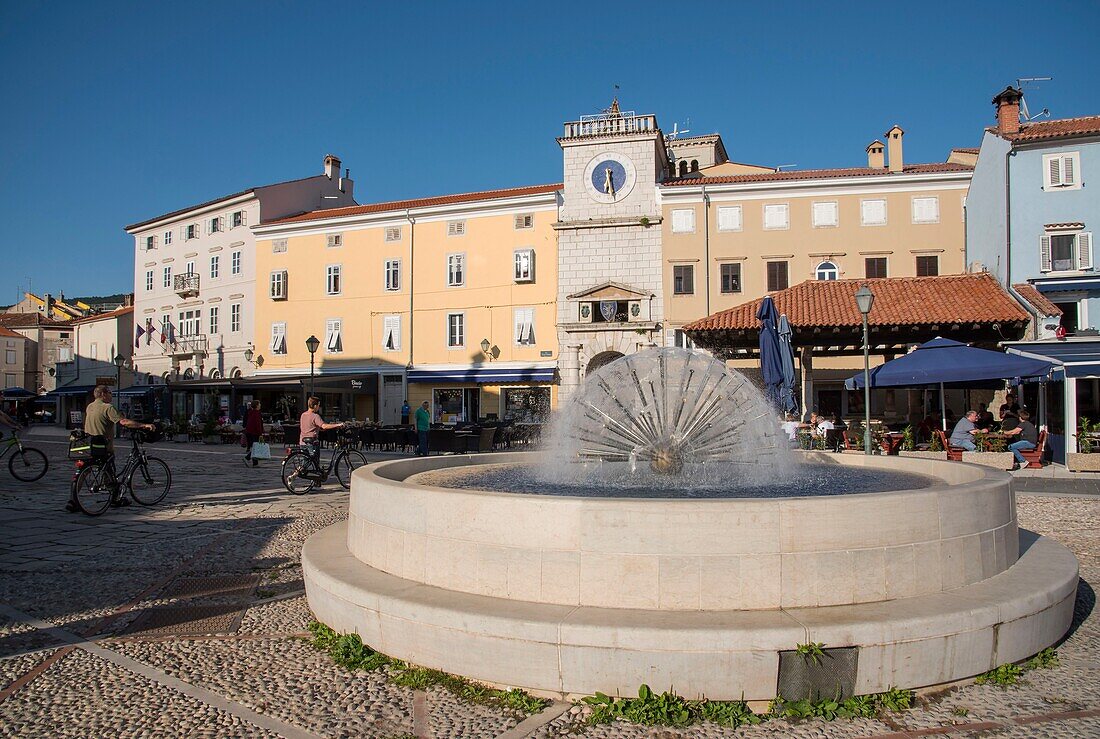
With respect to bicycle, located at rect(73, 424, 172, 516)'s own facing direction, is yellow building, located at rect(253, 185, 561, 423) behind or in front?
in front

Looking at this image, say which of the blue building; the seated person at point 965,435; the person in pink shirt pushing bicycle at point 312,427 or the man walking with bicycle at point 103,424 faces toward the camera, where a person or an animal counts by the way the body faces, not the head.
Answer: the blue building

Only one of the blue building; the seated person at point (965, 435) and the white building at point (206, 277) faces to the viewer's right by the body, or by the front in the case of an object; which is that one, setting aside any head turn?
the seated person

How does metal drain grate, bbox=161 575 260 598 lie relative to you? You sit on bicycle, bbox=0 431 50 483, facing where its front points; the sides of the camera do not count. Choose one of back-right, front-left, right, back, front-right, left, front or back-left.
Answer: right

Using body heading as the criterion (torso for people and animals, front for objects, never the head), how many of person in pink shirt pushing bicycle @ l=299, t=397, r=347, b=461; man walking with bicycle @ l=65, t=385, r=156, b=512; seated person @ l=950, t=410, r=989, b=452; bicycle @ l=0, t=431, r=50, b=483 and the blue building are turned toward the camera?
1

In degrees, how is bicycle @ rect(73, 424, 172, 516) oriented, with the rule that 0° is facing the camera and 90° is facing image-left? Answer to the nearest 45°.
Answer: approximately 225°

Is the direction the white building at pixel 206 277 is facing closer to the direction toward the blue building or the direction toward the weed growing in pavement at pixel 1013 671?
the weed growing in pavement

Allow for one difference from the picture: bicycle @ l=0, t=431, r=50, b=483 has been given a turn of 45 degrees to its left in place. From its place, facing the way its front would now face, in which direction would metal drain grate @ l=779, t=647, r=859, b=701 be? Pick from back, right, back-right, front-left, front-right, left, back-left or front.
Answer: back-right

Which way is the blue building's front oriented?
toward the camera

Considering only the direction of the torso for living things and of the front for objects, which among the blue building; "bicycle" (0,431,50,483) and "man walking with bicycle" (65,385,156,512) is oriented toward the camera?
the blue building

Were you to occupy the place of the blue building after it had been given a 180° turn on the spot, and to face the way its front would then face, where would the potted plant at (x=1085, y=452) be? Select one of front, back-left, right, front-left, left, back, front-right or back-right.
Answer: back

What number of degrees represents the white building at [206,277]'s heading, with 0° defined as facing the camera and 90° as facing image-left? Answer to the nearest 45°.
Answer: approximately 45°

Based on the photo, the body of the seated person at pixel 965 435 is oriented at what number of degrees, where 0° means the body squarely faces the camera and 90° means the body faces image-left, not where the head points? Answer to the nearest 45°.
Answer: approximately 270°

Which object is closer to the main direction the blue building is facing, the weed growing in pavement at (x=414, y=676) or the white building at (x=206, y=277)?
the weed growing in pavement

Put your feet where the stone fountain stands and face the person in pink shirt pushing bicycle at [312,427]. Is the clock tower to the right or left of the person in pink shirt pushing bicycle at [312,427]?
right

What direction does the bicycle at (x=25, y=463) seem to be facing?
to the viewer's right

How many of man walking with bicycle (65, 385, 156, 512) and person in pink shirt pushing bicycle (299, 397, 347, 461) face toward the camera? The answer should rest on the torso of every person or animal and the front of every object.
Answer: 0
